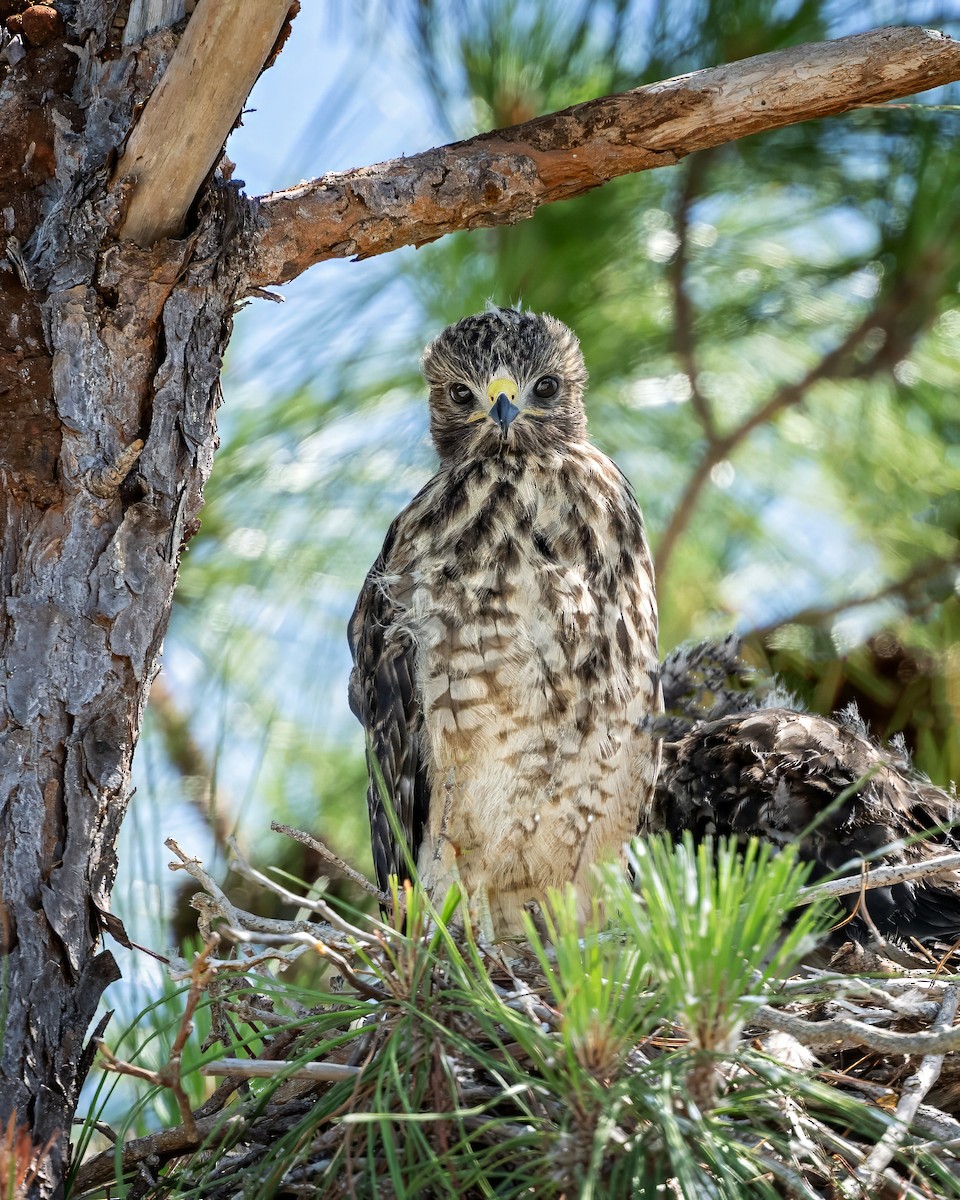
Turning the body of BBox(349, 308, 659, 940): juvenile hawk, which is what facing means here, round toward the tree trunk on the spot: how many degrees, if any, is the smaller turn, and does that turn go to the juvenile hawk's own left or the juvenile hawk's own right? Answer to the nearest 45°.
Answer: approximately 45° to the juvenile hawk's own right

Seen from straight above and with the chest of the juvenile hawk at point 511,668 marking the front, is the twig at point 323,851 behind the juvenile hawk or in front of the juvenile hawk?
in front

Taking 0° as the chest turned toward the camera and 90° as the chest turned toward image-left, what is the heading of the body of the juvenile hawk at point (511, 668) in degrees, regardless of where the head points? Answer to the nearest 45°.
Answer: approximately 0°

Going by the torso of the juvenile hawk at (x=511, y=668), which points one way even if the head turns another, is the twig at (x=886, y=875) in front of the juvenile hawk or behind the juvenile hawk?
in front

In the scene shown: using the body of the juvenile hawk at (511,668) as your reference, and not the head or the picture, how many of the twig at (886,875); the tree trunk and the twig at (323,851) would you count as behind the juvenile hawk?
0
